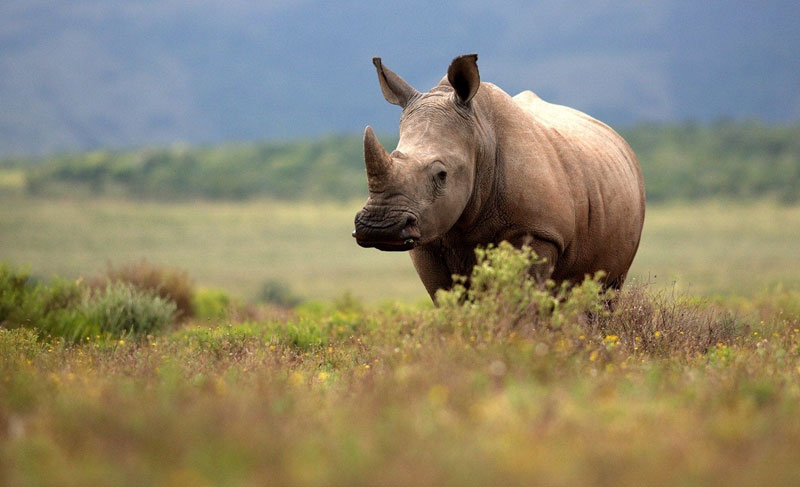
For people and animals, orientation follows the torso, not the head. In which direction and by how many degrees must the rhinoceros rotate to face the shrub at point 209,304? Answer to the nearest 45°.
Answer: approximately 90° to its right

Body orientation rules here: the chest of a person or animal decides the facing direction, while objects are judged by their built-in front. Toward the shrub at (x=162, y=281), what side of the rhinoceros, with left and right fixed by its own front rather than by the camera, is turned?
right

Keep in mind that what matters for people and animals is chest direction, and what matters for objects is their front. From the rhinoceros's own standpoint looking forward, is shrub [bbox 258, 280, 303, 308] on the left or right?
on its right

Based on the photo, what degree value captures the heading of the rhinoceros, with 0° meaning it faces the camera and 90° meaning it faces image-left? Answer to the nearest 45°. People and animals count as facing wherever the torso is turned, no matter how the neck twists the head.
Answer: approximately 45°

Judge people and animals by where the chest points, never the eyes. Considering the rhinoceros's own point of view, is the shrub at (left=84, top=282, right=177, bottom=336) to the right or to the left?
on its right

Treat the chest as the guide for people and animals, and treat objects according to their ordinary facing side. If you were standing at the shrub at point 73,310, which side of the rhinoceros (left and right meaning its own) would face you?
right
